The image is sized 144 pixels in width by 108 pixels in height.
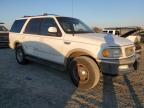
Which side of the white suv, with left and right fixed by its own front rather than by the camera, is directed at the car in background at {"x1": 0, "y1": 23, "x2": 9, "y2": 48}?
back

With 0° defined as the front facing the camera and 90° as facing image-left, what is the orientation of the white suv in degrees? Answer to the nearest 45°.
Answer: approximately 315°
